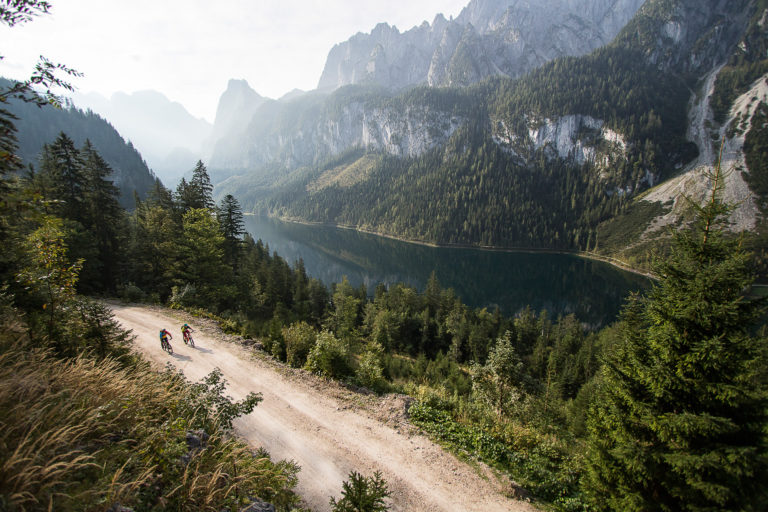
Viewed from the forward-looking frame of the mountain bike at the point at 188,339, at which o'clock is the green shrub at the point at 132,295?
The green shrub is roughly at 7 o'clock from the mountain bike.

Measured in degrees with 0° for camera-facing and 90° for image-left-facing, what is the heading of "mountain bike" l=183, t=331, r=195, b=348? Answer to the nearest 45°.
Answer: approximately 315°

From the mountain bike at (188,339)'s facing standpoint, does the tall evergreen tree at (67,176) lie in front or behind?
behind

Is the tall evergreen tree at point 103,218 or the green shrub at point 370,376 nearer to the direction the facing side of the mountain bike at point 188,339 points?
the green shrub

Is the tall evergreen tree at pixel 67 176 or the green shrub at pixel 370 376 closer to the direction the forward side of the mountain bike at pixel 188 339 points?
the green shrub

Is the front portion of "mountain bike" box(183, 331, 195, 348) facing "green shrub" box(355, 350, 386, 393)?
yes

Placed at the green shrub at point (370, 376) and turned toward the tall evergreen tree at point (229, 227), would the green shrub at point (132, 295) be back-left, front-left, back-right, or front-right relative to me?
front-left

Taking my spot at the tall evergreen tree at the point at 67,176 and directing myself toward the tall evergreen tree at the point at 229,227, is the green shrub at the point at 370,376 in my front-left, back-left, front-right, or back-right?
front-right

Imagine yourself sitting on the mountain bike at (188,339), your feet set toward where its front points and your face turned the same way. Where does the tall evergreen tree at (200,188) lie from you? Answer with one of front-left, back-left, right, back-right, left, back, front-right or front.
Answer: back-left

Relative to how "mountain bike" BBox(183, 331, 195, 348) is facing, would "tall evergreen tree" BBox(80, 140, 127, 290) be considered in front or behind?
behind

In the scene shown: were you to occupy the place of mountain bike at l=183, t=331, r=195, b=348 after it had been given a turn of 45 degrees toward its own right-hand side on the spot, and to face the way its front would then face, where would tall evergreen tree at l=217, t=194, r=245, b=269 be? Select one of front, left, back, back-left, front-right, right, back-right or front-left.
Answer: back
